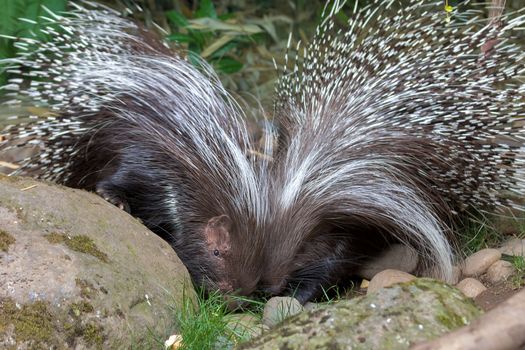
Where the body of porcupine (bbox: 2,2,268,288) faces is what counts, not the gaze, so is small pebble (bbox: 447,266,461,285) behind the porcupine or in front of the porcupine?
in front

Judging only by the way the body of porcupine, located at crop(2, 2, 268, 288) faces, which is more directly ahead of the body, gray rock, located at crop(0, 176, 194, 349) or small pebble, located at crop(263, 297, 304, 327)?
the small pebble

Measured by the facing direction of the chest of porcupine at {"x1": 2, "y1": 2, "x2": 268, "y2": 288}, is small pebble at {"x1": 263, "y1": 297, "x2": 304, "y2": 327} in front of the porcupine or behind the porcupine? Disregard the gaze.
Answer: in front

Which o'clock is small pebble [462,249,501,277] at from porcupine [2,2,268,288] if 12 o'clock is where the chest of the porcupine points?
The small pebble is roughly at 11 o'clock from the porcupine.

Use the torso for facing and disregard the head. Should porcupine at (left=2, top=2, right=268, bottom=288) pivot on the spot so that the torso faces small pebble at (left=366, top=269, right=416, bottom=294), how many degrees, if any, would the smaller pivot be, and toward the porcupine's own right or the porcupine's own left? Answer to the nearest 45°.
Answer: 0° — it already faces it

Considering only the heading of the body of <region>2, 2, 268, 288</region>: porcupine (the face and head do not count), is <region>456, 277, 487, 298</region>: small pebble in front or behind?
in front

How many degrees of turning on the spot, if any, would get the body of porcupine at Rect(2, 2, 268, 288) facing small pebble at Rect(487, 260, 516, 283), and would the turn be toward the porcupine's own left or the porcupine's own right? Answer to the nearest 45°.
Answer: approximately 45° to the porcupine's own left

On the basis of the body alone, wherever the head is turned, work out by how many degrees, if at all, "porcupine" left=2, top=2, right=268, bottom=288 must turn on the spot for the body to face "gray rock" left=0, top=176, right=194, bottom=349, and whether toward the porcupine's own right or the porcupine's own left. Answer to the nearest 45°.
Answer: approximately 45° to the porcupine's own right

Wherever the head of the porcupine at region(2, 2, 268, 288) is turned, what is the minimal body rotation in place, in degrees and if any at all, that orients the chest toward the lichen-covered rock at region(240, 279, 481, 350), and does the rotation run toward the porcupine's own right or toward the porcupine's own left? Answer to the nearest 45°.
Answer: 0° — it already faces it

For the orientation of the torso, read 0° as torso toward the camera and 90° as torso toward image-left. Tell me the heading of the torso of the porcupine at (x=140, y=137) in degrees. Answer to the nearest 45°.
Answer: approximately 315°
